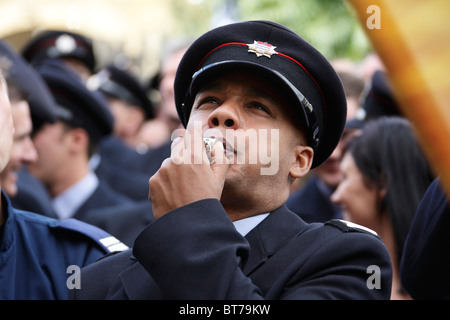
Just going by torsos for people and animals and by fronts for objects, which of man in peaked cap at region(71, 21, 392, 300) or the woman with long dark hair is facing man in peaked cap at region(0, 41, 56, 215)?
the woman with long dark hair

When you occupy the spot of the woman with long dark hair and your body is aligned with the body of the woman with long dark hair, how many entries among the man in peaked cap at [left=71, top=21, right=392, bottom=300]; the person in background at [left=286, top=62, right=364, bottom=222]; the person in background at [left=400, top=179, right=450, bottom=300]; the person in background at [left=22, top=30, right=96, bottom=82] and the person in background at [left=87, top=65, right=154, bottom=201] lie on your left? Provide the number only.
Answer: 2

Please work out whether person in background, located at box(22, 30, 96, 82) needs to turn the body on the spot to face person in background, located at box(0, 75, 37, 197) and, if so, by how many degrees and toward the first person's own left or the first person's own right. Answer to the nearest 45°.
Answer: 0° — they already face them

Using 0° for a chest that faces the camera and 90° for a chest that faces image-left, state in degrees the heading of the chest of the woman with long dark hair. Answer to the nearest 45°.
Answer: approximately 90°

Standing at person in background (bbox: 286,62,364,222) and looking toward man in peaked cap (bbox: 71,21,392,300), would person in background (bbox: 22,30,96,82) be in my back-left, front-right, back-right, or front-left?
back-right

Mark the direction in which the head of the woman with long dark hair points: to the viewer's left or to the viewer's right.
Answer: to the viewer's left
